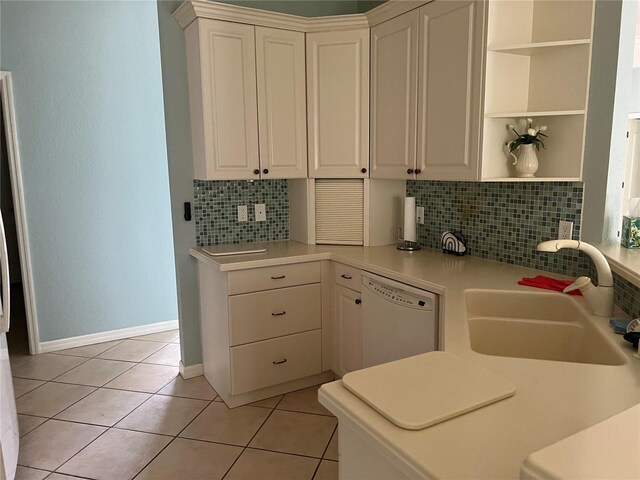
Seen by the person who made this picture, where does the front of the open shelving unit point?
facing the viewer and to the left of the viewer

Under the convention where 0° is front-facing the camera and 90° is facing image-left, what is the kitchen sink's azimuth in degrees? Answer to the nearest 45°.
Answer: approximately 90°

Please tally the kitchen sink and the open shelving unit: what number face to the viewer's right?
0

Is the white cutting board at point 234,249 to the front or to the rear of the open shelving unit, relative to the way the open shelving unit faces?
to the front

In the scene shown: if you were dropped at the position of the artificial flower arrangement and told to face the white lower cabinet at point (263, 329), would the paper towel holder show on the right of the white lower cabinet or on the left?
right
